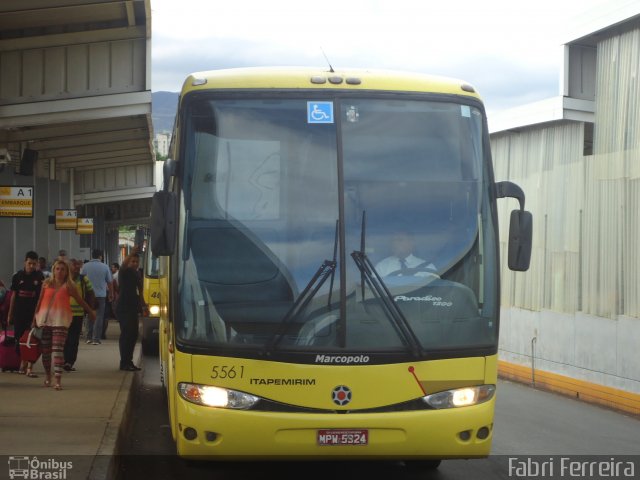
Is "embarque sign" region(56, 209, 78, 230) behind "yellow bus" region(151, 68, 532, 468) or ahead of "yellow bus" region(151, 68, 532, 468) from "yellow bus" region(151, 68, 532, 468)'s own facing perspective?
behind

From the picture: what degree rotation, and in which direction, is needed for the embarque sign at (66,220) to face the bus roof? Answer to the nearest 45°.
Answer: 0° — it already faces it

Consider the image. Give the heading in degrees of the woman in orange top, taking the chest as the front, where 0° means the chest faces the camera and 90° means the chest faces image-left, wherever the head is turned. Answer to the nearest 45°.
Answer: approximately 0°

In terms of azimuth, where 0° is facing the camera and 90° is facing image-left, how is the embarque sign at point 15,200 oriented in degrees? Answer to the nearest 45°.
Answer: approximately 0°
